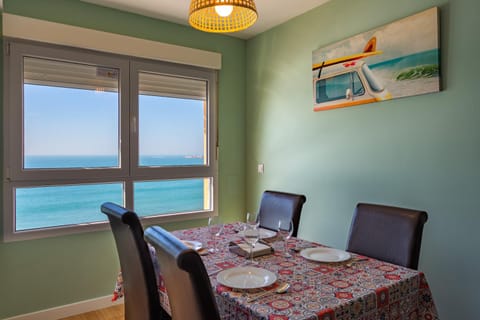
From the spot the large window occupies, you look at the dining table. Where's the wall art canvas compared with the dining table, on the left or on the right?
left

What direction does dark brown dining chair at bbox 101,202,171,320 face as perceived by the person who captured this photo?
facing away from the viewer and to the right of the viewer

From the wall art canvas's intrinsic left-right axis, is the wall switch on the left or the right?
on its right

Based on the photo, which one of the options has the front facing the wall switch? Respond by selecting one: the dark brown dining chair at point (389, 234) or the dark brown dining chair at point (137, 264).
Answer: the dark brown dining chair at point (137, 264)

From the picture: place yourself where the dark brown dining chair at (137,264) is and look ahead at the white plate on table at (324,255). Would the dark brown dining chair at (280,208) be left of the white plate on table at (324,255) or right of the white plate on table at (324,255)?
left

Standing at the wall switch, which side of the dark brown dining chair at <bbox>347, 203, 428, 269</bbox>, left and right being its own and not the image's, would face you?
right

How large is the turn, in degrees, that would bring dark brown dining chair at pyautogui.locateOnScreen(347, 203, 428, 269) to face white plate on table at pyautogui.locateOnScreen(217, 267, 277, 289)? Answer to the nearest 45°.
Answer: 0° — it already faces it

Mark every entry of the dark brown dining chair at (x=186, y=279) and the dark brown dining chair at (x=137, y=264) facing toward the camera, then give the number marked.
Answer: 0

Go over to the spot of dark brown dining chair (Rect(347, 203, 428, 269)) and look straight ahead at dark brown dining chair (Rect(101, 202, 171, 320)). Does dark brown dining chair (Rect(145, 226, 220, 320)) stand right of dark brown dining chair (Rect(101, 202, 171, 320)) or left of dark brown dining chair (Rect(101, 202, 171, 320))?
left

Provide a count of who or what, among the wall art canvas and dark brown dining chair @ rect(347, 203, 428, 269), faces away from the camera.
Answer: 0

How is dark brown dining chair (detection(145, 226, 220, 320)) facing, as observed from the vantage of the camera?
facing away from the viewer and to the right of the viewer
